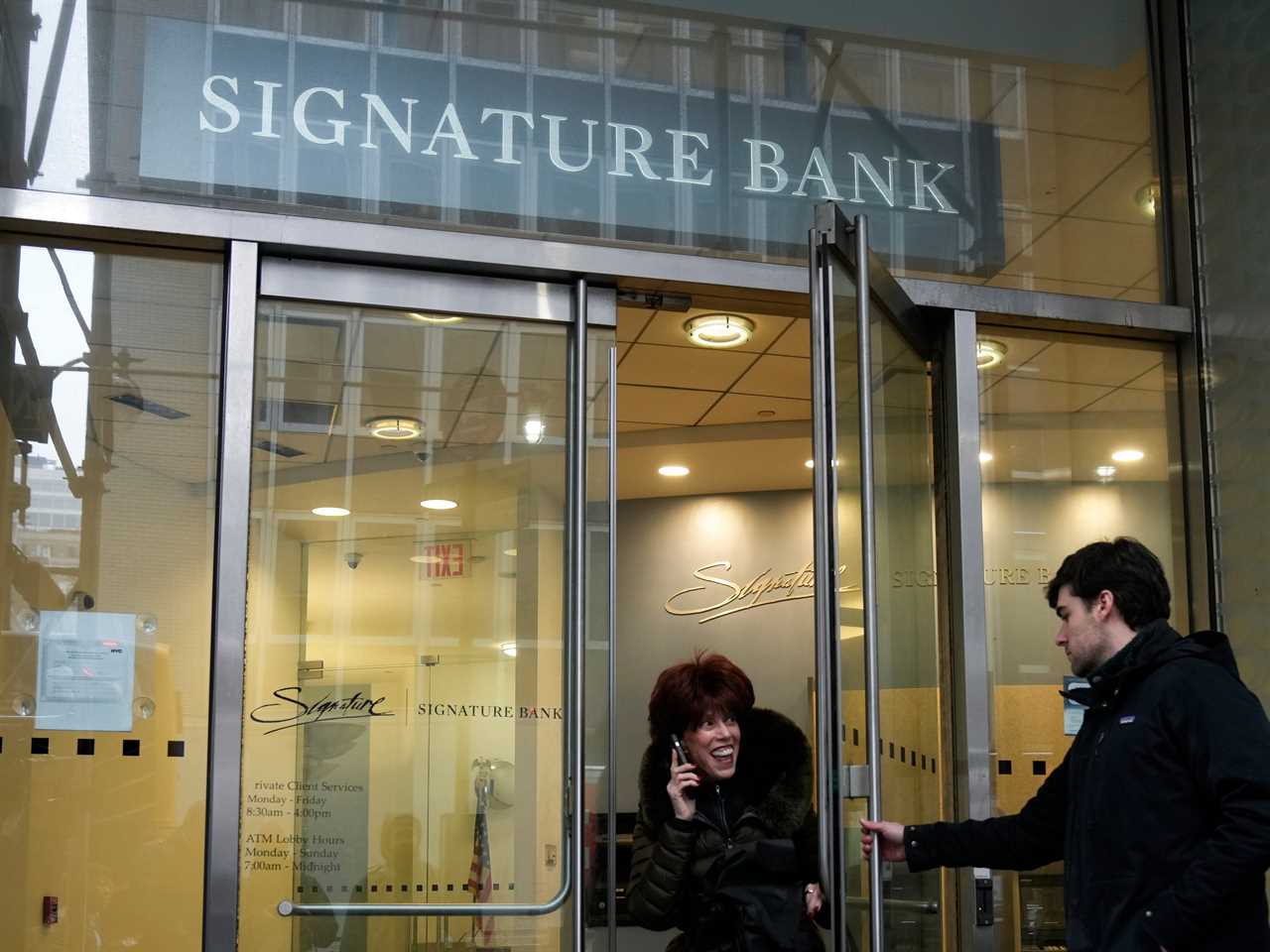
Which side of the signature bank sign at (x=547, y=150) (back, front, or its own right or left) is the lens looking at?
front

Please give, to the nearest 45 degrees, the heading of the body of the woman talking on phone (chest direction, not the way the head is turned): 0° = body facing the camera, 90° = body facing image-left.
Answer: approximately 0°

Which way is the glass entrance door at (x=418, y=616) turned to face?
toward the camera

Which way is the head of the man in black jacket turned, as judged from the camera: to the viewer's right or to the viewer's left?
to the viewer's left

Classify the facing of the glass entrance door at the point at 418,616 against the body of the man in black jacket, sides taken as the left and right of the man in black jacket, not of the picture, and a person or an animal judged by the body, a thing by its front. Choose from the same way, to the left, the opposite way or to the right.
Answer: to the left

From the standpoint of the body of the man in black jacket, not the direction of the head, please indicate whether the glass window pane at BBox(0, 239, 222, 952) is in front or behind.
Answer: in front

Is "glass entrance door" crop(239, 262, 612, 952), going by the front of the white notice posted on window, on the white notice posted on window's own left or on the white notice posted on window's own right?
on the white notice posted on window's own left

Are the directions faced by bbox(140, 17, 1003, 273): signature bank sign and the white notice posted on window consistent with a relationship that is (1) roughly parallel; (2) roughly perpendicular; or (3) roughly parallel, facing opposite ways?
roughly parallel

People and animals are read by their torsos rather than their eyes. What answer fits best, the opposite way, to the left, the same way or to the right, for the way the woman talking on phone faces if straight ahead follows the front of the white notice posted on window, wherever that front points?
the same way

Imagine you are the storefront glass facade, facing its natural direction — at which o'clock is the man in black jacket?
The man in black jacket is roughly at 10 o'clock from the storefront glass facade.

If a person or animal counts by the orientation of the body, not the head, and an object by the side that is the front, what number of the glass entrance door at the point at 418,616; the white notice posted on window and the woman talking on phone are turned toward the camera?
3

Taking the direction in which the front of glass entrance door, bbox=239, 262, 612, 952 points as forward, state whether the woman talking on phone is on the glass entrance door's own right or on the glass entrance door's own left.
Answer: on the glass entrance door's own left

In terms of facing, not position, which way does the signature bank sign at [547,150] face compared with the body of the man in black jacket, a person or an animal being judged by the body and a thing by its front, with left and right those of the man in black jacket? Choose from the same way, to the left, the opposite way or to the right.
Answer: to the left

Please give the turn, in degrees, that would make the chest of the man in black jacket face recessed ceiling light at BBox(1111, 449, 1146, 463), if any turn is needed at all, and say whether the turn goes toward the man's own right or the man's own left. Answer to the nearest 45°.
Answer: approximately 90° to the man's own right

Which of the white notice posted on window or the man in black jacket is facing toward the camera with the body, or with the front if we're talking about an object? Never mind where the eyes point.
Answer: the white notice posted on window

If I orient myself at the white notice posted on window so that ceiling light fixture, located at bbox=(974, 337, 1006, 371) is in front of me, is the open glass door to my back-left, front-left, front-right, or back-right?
front-right

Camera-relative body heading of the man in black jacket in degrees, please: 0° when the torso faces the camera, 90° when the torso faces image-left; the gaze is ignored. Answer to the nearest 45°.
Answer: approximately 90°

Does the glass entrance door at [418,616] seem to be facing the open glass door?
no
